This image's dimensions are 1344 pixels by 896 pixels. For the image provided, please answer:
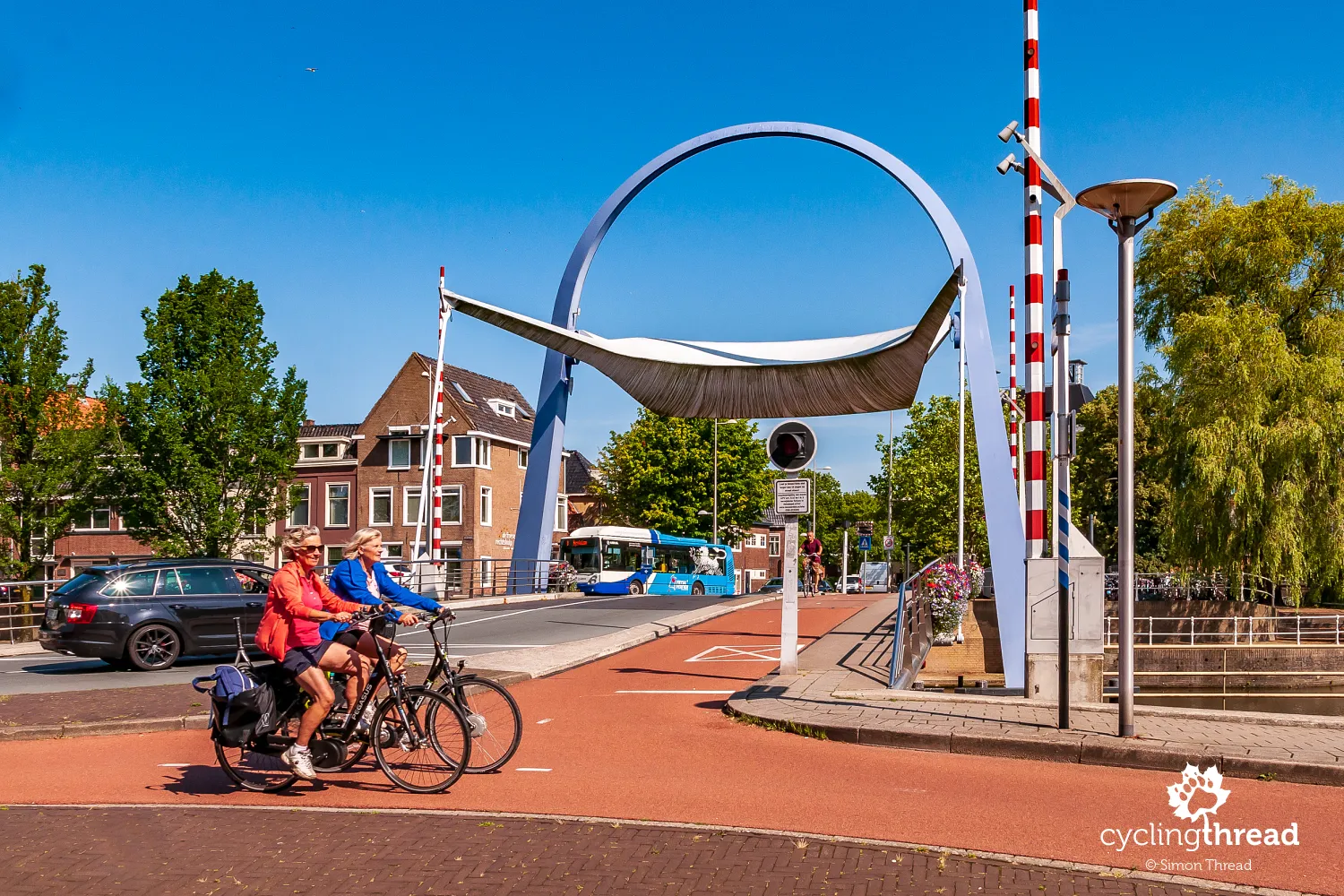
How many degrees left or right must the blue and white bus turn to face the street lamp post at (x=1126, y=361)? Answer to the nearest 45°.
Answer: approximately 45° to its left

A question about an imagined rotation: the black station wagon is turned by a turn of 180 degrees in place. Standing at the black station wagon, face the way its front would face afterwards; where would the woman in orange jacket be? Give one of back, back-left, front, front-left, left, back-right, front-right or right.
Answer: left

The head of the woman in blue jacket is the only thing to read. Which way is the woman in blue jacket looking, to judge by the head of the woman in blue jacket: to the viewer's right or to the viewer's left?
to the viewer's right

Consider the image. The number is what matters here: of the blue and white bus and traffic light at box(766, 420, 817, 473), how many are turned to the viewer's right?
0

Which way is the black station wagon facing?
to the viewer's right

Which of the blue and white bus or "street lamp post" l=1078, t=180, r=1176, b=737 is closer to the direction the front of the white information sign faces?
the street lamp post

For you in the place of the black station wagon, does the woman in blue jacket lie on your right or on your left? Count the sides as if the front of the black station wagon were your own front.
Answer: on your right

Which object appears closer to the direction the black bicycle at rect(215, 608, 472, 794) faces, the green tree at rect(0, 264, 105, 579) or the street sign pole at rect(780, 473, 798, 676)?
the street sign pole

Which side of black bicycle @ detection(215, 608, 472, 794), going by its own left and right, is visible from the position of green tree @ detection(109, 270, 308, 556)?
left

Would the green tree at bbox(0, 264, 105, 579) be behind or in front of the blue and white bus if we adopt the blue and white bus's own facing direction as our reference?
in front

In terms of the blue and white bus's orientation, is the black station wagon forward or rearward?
forward
